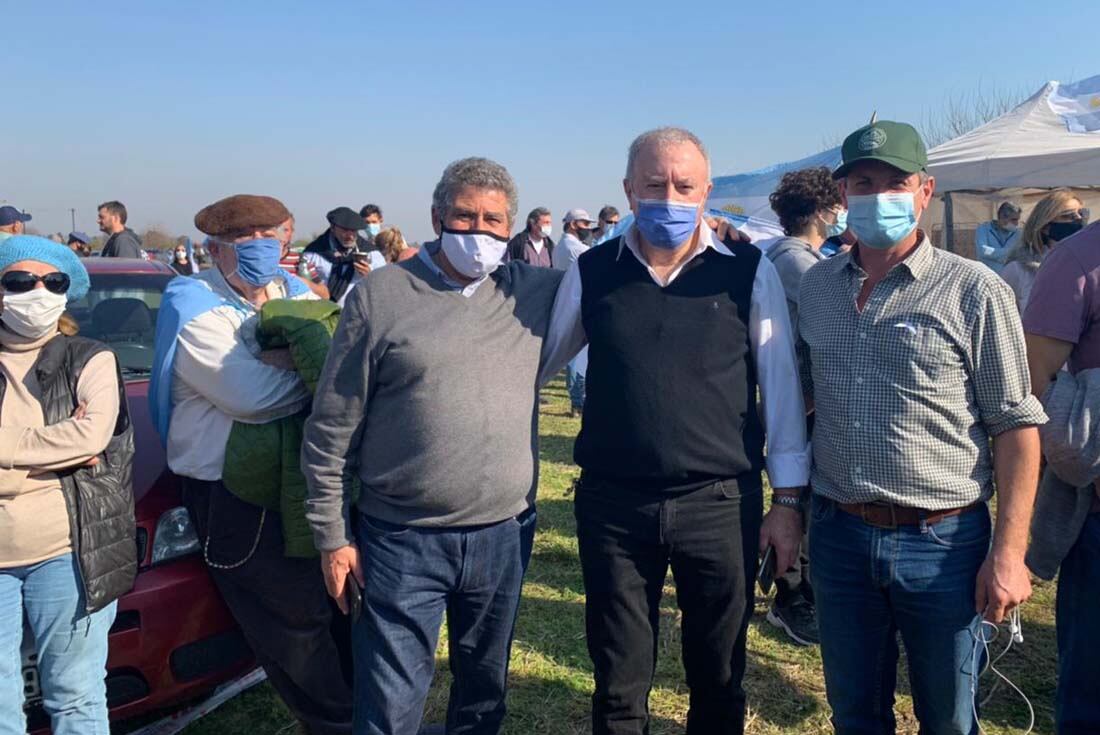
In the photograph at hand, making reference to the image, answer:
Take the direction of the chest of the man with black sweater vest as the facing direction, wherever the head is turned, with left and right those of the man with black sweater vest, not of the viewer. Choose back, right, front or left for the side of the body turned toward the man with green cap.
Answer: left

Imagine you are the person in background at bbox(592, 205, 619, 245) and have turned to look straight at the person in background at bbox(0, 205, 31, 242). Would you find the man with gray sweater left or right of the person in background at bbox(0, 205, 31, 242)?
left

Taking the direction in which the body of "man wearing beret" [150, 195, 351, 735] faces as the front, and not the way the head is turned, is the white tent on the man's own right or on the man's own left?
on the man's own left

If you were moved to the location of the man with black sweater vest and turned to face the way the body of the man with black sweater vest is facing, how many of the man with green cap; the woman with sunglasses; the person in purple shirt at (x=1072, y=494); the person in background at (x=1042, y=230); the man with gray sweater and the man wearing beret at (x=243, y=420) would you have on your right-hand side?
3

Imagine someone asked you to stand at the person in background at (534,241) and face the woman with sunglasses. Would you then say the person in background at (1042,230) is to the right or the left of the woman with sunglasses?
left

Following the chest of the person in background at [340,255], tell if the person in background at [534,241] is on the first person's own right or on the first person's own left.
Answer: on the first person's own left
